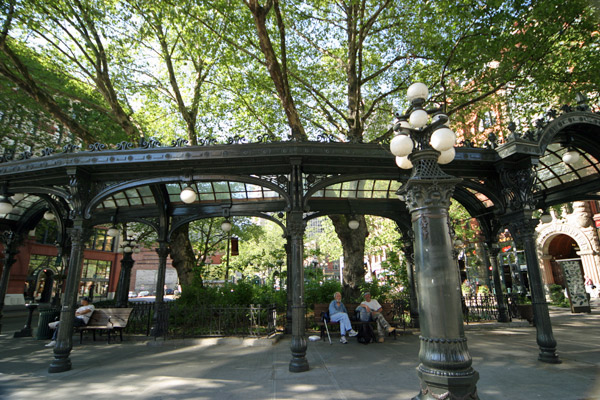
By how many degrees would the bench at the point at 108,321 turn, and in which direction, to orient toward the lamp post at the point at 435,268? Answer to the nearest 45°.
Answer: approximately 45° to its left

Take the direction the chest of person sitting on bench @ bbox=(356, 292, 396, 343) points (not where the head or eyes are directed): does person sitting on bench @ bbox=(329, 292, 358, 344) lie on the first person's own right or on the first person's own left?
on the first person's own right

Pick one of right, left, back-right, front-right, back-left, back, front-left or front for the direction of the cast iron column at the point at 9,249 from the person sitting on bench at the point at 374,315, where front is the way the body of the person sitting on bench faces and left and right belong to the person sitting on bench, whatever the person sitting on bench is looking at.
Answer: back-right

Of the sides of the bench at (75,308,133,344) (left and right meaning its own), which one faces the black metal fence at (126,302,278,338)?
left

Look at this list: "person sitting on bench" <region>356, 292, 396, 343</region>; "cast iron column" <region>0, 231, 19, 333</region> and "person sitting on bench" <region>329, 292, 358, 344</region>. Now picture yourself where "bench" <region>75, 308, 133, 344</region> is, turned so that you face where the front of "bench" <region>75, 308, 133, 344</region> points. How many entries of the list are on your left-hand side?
2

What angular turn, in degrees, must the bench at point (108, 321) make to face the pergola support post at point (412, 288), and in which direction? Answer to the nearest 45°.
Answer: approximately 135° to its left

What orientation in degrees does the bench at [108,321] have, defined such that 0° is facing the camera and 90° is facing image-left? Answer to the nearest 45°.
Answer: approximately 45°

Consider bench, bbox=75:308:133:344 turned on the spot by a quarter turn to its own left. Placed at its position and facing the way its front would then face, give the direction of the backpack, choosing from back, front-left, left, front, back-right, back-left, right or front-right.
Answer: front

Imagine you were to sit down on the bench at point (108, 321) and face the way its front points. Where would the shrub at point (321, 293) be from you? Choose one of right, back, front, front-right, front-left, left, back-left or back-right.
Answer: back-left

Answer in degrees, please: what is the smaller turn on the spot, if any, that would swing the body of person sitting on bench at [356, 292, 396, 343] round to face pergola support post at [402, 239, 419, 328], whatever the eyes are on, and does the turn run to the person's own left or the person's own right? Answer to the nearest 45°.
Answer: approximately 90° to the person's own left

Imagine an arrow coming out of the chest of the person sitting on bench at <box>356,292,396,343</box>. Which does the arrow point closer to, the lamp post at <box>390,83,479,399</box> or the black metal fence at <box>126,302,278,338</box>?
the lamp post
